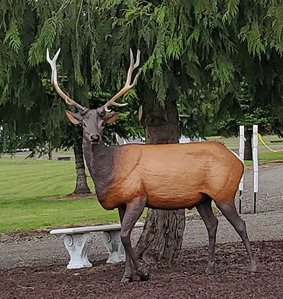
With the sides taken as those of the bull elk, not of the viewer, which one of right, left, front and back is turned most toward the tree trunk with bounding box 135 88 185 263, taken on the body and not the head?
right

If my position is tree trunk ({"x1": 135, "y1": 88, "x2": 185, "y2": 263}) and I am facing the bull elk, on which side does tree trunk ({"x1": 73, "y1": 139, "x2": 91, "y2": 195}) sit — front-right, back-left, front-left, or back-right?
back-right

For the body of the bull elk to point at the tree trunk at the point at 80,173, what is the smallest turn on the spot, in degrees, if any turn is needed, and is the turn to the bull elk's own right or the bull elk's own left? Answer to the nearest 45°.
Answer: approximately 90° to the bull elk's own right

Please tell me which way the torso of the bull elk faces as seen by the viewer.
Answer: to the viewer's left
